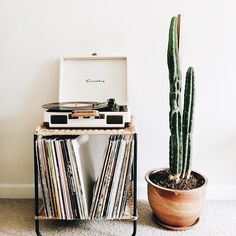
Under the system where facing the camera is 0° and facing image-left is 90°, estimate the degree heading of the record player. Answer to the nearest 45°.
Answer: approximately 0°

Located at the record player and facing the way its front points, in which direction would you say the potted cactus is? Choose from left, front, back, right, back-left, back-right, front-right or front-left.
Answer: front-left
